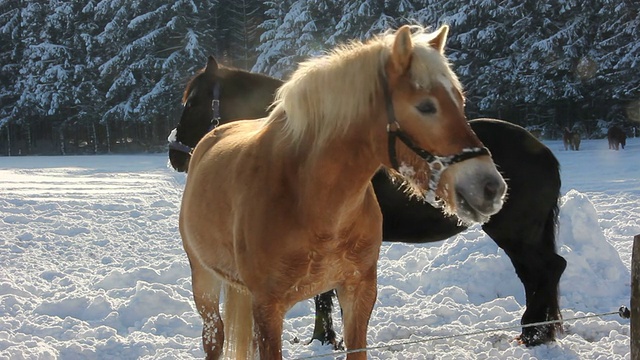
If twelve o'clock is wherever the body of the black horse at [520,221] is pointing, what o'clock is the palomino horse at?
The palomino horse is roughly at 10 o'clock from the black horse.

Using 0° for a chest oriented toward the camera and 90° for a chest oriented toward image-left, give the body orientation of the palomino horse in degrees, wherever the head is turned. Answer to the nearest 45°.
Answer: approximately 315°

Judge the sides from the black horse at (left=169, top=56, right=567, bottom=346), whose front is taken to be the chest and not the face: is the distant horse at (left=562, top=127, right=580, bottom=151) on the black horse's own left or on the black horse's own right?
on the black horse's own right

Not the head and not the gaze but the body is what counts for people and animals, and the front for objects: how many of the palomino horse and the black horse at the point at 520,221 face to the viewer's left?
1

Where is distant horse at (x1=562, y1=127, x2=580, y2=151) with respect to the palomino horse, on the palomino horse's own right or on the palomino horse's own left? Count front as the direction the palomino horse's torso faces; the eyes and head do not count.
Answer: on the palomino horse's own left

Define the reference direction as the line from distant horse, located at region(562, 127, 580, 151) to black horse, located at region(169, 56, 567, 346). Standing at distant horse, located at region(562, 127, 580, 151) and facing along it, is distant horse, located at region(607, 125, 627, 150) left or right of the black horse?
left

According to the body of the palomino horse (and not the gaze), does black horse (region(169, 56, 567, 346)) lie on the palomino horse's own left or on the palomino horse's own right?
on the palomino horse's own left

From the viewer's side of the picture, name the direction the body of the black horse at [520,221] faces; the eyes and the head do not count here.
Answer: to the viewer's left

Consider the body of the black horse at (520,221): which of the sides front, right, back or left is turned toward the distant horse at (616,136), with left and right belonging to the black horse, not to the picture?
right

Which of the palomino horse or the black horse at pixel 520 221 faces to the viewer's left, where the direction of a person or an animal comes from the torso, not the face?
the black horse
